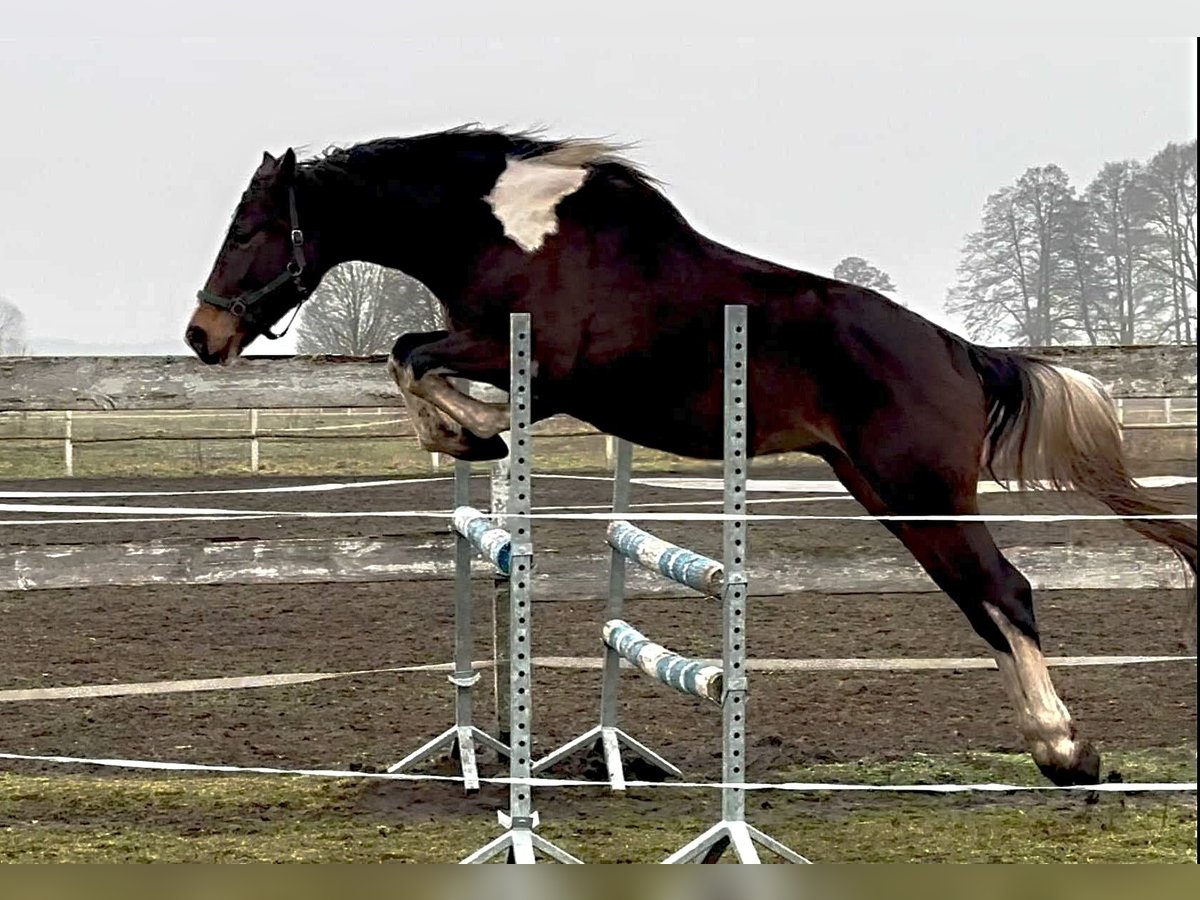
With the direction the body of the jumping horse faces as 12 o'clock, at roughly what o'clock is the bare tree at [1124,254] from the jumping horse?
The bare tree is roughly at 4 o'clock from the jumping horse.

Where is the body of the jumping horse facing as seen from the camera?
to the viewer's left

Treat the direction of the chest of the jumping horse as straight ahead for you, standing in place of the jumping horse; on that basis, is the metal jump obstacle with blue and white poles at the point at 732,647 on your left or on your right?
on your left

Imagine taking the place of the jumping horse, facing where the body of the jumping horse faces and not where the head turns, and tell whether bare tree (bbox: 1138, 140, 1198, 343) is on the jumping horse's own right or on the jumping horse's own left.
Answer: on the jumping horse's own right

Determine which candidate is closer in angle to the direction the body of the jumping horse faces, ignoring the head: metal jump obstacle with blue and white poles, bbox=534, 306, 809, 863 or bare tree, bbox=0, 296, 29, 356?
the bare tree

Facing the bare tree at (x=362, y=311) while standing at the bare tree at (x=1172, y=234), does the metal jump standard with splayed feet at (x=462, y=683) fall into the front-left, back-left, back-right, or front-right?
front-left

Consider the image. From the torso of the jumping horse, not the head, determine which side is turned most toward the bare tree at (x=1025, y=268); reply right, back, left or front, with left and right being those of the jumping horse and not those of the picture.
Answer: right

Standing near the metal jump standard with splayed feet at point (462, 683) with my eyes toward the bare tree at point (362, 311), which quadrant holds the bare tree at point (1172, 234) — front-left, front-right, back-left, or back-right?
front-right

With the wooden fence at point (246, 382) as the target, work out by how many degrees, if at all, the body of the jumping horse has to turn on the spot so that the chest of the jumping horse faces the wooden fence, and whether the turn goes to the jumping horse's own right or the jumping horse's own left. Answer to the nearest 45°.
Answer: approximately 45° to the jumping horse's own right

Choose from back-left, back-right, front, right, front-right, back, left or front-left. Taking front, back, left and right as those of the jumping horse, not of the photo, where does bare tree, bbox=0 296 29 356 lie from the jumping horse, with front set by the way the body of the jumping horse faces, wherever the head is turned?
front-right

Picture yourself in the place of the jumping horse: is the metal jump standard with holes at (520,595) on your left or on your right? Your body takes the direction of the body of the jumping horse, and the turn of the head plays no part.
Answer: on your left

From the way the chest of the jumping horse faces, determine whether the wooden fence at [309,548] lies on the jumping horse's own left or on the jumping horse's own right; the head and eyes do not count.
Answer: on the jumping horse's own right
